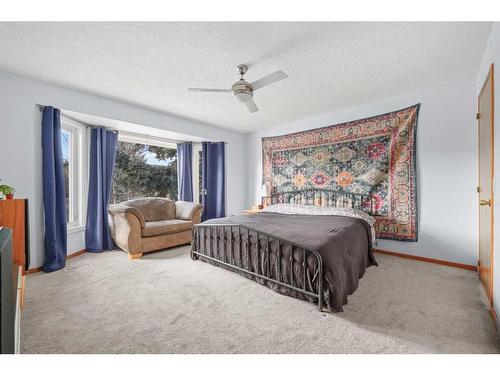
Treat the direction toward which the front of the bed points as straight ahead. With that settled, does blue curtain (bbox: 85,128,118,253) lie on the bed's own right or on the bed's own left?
on the bed's own right

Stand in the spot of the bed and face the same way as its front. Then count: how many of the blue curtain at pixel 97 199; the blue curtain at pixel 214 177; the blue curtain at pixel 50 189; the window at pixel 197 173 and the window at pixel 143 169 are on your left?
0

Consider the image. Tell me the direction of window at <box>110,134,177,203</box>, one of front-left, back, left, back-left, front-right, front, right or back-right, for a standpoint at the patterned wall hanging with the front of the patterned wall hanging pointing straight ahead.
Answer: front-right

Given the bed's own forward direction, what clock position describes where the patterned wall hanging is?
The patterned wall hanging is roughly at 6 o'clock from the bed.

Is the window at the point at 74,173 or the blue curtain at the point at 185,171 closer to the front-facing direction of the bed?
the window

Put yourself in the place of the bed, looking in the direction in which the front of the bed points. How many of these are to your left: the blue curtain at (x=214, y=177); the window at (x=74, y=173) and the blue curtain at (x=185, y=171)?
0

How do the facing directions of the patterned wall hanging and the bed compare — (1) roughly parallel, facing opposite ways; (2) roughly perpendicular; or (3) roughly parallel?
roughly parallel

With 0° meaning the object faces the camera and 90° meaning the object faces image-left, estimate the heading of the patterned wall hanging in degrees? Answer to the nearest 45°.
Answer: approximately 45°

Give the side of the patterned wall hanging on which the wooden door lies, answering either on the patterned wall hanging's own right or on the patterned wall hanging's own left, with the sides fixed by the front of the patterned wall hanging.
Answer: on the patterned wall hanging's own left

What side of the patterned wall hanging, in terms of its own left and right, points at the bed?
front

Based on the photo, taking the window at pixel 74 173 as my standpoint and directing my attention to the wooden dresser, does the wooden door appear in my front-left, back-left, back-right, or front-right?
front-left

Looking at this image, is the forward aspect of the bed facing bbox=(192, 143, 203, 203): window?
no

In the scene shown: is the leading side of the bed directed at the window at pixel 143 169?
no

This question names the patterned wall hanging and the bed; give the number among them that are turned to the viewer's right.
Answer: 0

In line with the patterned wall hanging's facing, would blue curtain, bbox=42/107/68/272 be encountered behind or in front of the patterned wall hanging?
in front
